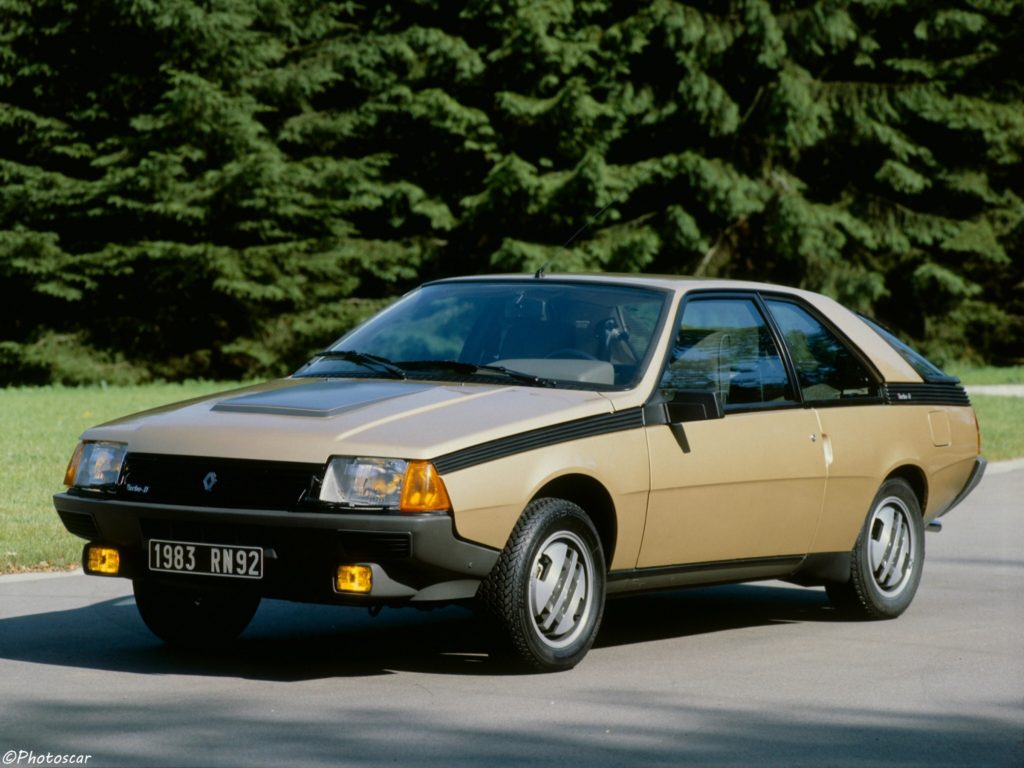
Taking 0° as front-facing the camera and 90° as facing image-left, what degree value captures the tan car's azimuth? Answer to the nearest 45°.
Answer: approximately 45°
